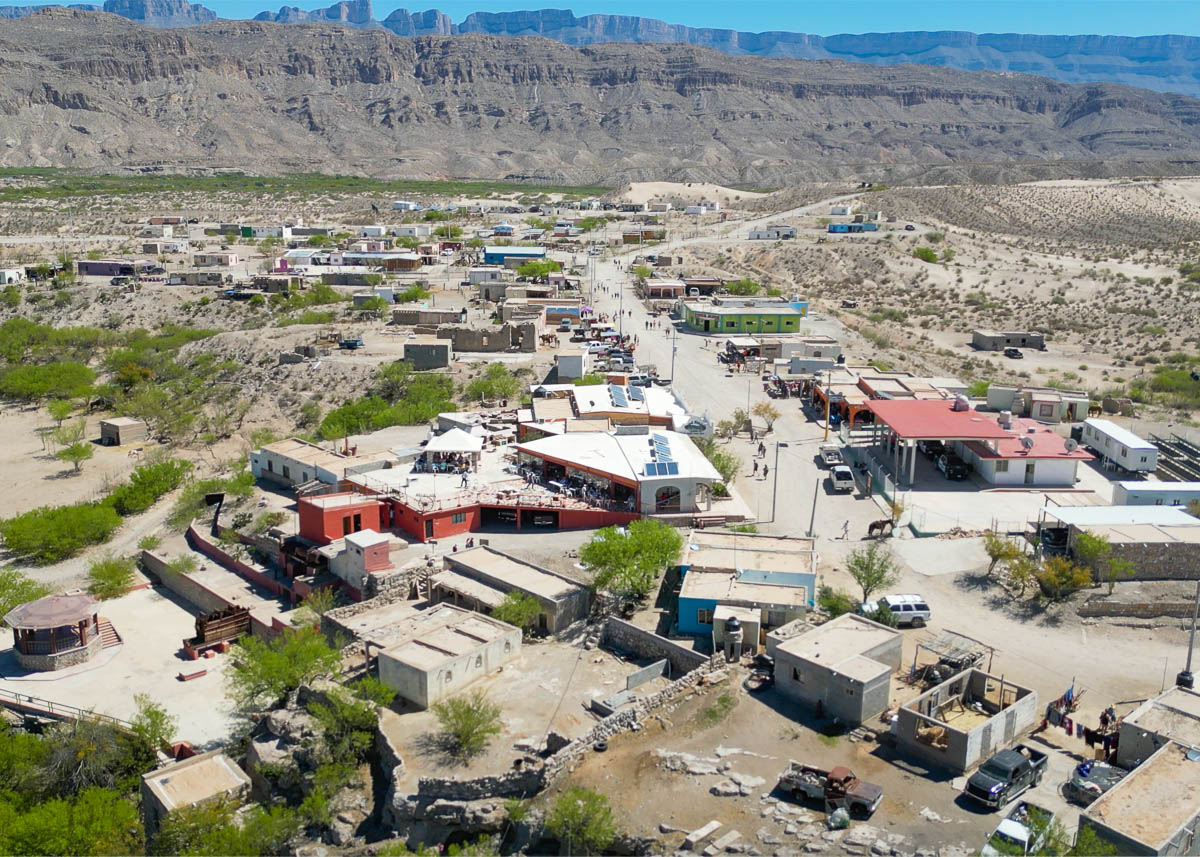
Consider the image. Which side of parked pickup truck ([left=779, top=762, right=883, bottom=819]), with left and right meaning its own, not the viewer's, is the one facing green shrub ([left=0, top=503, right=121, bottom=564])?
back

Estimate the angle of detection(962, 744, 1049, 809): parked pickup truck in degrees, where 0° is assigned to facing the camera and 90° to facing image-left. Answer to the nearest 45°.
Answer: approximately 45°

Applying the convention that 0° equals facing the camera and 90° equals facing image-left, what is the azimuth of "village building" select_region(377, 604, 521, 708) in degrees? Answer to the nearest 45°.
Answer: approximately 315°

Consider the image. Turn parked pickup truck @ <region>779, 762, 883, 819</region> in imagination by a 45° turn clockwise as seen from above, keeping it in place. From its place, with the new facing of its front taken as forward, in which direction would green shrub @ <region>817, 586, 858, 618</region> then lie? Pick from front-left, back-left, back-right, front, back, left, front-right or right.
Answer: back

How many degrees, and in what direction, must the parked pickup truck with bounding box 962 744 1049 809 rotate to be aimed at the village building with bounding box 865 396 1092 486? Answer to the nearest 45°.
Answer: approximately 135° to its right

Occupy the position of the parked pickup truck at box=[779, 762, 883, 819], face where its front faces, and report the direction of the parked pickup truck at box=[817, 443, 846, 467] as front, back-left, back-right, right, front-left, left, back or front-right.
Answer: back-left

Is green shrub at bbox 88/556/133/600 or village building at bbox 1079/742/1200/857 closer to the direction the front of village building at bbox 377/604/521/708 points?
the village building

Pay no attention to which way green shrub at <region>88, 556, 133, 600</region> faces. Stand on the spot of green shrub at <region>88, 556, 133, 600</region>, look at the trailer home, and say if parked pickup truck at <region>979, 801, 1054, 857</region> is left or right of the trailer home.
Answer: right
